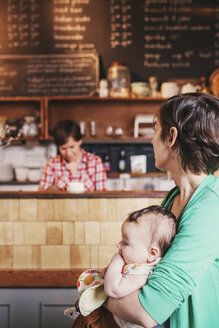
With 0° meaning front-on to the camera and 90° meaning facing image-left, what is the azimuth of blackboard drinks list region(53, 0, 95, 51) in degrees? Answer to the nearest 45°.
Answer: approximately 0°

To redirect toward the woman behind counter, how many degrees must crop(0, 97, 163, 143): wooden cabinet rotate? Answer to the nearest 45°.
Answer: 0° — it already faces them

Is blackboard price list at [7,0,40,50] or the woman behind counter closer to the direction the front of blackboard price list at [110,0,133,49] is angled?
the woman behind counter

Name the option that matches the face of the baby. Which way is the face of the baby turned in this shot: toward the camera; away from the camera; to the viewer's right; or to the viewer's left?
to the viewer's left

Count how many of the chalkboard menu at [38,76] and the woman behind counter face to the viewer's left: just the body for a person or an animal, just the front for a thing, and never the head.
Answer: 0

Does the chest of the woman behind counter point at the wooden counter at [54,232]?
yes
